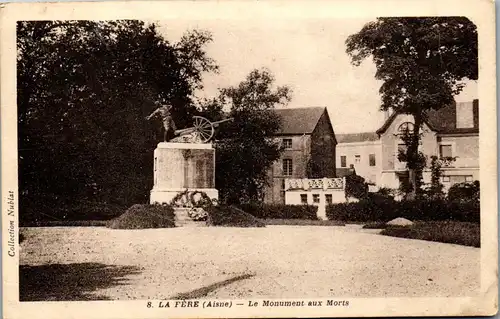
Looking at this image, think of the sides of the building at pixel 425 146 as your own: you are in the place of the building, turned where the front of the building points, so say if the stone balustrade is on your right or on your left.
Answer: on your right

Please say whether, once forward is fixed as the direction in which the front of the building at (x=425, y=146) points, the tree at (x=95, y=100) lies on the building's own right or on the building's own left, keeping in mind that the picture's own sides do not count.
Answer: on the building's own right

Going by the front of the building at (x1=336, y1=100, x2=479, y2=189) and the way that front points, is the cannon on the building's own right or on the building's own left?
on the building's own right

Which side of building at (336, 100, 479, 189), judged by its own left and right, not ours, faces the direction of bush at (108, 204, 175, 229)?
front

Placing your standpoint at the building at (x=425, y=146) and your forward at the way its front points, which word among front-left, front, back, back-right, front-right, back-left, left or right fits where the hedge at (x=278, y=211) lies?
right

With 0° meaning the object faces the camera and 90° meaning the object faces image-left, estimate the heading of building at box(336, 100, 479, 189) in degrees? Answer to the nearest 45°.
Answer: approximately 0°

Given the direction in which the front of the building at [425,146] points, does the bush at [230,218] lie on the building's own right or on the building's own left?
on the building's own right

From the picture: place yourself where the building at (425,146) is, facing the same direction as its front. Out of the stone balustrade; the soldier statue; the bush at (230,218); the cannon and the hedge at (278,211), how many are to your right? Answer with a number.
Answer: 5

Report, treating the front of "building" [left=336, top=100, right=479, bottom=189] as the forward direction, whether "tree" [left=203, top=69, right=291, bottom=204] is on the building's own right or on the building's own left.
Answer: on the building's own right

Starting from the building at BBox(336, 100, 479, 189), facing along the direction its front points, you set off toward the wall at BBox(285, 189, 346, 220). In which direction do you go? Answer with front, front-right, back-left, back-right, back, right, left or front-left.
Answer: right

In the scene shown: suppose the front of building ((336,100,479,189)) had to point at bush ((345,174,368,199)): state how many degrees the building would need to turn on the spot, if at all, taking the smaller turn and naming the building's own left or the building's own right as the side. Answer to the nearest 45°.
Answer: approximately 90° to the building's own right

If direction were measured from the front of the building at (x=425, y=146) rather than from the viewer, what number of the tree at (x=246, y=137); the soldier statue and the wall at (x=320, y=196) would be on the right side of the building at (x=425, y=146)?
3

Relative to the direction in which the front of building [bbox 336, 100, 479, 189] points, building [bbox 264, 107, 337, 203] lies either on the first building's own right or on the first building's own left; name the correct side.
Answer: on the first building's own right
